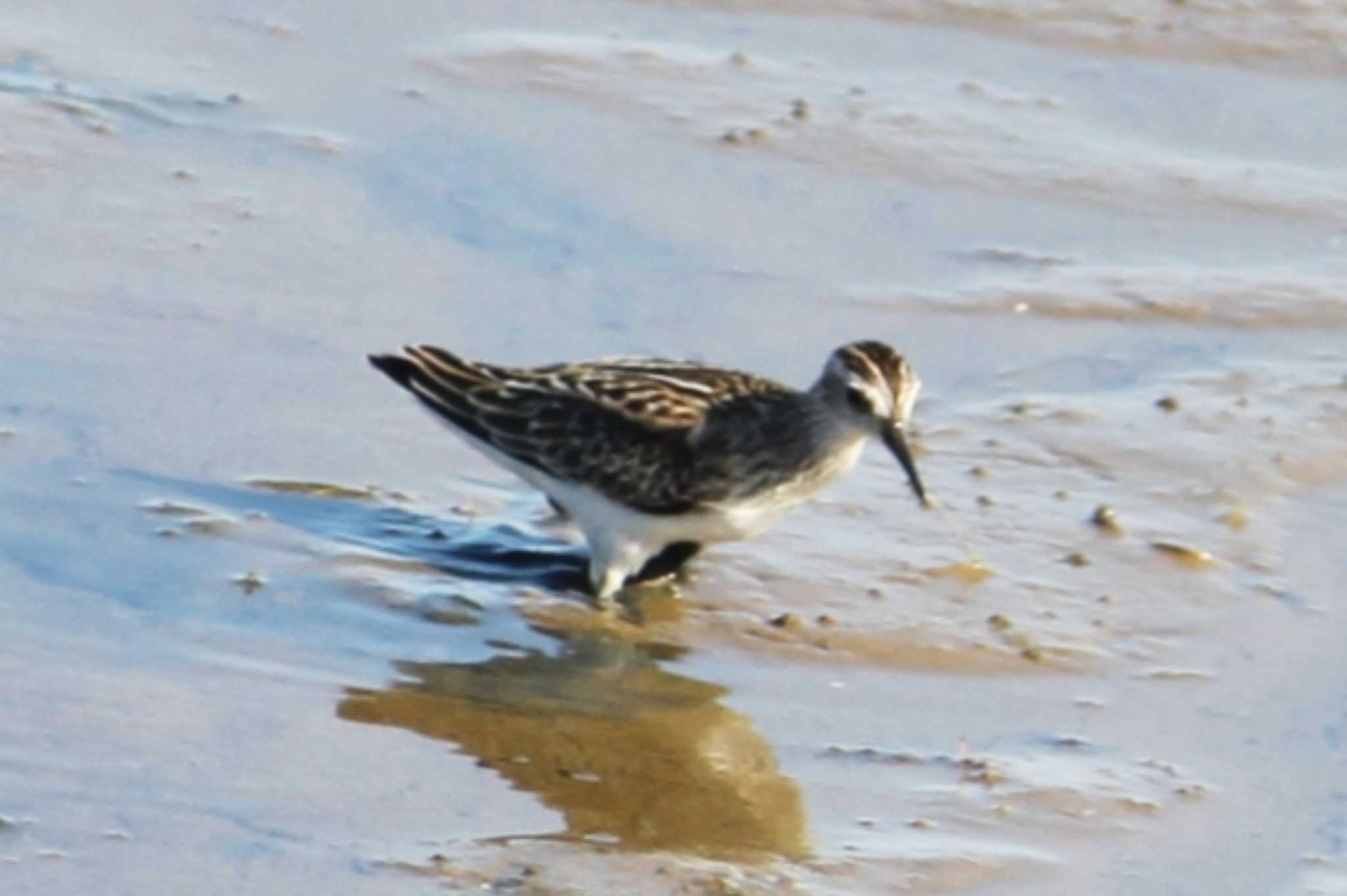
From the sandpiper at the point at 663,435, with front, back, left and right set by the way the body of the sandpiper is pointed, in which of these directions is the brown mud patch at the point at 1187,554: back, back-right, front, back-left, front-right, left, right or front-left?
front

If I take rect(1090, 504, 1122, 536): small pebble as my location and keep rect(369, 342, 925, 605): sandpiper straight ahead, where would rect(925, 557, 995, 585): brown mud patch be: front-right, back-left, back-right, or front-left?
front-left

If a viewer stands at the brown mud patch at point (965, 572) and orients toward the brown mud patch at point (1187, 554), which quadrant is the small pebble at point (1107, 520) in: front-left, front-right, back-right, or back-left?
front-left

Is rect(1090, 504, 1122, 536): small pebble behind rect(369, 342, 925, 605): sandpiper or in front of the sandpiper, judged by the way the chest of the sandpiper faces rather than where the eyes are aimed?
in front

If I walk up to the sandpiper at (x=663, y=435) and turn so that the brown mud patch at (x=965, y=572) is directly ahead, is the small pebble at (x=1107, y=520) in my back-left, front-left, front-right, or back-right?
front-left

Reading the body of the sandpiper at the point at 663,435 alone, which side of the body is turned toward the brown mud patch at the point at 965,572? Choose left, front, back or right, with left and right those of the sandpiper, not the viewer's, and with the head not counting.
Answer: front

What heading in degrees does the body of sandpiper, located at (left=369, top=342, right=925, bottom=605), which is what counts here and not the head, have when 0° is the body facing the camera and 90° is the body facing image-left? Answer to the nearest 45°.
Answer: approximately 270°

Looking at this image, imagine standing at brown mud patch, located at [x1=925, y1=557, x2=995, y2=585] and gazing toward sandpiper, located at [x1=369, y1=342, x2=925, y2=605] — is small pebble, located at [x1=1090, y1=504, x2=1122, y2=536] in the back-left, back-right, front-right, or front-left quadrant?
back-right
